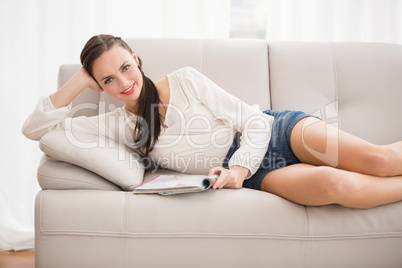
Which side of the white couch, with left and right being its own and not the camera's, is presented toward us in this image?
front
